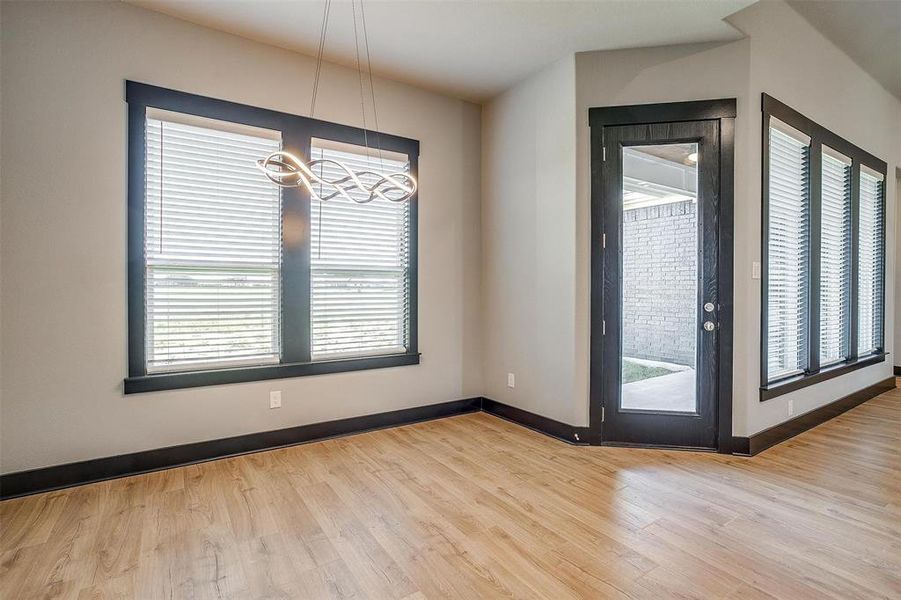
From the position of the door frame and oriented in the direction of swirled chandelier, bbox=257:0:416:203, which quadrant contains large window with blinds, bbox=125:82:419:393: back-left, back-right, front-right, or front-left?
front-right

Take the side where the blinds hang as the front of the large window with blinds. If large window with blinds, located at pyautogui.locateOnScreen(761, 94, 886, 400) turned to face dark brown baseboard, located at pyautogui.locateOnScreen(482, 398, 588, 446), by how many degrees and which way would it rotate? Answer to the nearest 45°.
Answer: approximately 90° to its right

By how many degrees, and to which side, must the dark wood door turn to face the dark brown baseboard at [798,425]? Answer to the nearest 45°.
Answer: approximately 135° to its left

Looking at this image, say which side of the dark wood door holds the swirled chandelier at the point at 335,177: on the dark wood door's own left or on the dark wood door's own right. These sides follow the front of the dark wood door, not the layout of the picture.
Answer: on the dark wood door's own right

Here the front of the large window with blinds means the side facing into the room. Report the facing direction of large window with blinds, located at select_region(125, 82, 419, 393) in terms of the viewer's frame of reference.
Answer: facing the viewer and to the right of the viewer

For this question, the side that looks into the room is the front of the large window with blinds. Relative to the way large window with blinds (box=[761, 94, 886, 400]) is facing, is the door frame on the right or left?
on its right

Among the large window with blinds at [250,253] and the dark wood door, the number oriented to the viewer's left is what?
0

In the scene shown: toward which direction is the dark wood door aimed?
toward the camera

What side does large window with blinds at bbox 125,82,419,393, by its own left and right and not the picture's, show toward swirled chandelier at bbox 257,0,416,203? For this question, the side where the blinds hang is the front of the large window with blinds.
front

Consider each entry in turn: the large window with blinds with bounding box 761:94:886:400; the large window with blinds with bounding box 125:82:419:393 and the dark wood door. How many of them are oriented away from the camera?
0

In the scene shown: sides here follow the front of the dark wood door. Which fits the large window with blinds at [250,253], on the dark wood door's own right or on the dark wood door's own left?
on the dark wood door's own right

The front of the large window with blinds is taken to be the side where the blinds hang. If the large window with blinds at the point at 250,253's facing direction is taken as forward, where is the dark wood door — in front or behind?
in front
